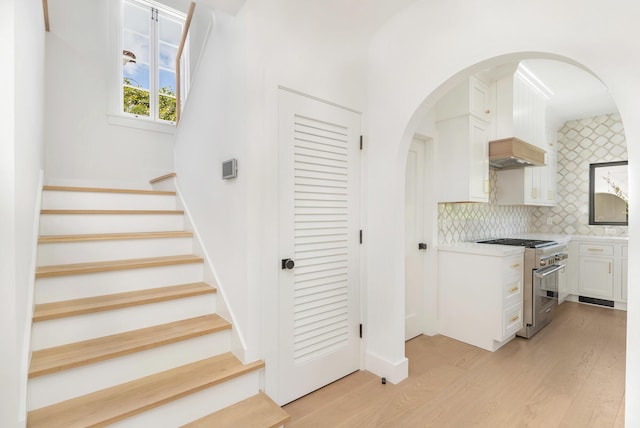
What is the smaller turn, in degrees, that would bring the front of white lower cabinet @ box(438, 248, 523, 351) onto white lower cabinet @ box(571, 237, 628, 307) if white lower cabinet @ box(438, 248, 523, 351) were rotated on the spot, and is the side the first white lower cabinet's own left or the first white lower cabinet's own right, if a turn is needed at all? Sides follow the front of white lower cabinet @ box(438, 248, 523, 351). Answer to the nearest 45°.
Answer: approximately 90° to the first white lower cabinet's own left

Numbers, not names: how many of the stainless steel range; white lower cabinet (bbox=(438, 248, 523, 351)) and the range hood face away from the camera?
0

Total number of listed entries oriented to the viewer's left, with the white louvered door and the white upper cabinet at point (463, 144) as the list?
0

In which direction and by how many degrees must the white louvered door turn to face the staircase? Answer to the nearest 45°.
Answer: approximately 135° to its right

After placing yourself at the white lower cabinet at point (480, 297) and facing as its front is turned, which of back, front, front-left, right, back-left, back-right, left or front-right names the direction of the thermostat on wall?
right

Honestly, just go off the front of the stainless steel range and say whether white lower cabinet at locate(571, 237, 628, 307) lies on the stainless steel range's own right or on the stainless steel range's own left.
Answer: on the stainless steel range's own left

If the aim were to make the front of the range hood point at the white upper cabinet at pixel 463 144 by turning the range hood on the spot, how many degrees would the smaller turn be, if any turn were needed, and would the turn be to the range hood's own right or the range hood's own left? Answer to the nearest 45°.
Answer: approximately 90° to the range hood's own right

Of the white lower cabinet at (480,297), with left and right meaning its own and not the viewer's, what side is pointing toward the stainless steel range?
left

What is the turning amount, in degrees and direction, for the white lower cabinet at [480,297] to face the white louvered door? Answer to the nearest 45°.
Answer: approximately 90° to its right

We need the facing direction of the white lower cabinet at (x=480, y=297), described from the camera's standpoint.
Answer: facing the viewer and to the right of the viewer

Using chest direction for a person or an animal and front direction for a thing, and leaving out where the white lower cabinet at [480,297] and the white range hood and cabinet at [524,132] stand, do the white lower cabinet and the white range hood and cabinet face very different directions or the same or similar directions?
same or similar directions

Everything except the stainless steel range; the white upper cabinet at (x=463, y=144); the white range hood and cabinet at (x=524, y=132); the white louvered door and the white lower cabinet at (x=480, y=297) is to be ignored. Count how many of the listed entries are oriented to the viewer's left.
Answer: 0

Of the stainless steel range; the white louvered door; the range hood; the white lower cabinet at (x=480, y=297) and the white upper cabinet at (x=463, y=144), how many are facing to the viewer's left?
0

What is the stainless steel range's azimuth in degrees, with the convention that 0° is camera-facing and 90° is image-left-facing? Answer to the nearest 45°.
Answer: approximately 315°

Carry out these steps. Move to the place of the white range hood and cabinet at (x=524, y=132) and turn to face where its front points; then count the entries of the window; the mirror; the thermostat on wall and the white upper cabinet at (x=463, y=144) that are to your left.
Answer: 1
